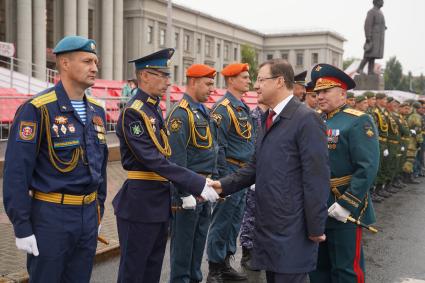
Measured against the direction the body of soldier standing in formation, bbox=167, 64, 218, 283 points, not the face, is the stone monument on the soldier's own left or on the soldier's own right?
on the soldier's own left

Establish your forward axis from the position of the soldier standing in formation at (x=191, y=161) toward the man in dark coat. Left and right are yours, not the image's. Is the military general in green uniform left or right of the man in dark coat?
left

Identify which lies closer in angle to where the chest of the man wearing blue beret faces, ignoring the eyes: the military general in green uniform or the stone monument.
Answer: the military general in green uniform

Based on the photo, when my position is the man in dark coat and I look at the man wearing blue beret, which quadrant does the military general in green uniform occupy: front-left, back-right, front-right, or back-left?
back-right

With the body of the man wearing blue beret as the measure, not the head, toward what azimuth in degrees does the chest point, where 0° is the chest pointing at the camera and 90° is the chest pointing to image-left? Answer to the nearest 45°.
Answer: approximately 315°

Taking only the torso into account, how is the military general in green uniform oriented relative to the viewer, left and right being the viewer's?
facing the viewer and to the left of the viewer

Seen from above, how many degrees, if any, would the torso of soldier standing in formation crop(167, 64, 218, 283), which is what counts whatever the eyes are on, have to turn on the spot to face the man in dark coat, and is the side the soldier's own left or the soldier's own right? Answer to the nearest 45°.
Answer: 0° — they already face them

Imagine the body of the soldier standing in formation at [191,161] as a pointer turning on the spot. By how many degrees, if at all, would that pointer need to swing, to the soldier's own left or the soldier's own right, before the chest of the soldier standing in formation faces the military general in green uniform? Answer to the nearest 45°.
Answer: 0° — they already face them

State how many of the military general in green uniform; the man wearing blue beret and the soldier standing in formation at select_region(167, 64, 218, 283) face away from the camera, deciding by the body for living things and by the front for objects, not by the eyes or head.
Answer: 0

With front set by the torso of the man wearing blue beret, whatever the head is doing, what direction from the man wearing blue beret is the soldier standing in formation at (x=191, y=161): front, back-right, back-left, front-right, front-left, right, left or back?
left

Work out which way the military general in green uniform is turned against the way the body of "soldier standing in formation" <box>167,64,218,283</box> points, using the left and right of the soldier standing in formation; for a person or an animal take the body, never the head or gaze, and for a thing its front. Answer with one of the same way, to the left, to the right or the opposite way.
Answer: to the right

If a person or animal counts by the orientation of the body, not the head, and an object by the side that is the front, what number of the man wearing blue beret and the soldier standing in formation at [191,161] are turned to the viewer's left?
0

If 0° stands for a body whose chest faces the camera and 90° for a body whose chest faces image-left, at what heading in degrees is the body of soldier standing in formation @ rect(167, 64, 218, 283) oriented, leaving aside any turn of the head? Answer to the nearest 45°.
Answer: approximately 315°

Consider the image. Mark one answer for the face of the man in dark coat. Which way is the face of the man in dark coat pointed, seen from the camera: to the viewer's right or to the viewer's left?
to the viewer's left

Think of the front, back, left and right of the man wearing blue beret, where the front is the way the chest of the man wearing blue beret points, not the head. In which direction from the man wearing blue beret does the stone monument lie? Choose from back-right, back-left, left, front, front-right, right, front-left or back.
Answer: left

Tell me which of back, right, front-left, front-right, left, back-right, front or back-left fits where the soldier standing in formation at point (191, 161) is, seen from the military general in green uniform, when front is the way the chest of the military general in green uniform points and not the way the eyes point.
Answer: front-right

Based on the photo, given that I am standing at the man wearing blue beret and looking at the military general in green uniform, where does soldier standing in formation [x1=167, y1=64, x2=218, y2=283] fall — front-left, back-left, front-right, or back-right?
front-left
